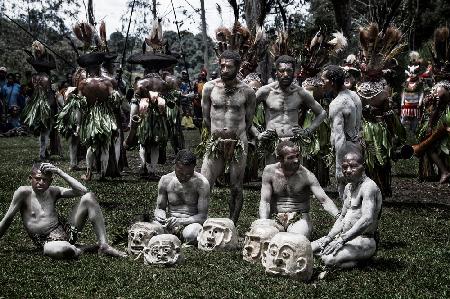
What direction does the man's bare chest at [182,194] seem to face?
toward the camera

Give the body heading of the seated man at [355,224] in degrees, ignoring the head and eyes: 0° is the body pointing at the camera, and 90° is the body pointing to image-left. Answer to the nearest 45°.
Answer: approximately 45°

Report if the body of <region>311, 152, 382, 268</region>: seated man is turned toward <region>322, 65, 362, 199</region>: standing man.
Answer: no

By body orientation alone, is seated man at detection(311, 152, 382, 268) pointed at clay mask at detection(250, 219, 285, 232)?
no

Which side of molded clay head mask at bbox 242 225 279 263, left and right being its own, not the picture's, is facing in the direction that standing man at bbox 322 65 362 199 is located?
back

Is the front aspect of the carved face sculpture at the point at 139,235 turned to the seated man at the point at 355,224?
no

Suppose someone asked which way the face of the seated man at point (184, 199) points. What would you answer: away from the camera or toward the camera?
toward the camera

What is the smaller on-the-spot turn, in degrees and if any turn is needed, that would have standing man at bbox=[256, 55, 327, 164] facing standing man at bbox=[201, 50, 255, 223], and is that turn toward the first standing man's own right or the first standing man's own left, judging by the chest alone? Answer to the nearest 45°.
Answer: approximately 90° to the first standing man's own right

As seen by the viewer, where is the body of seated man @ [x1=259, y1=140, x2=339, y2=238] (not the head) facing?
toward the camera

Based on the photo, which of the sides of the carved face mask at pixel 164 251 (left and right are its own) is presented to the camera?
front

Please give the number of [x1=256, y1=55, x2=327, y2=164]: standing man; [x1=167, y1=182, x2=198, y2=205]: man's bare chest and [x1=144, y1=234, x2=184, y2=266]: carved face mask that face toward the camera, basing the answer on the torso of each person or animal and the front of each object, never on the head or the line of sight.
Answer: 3

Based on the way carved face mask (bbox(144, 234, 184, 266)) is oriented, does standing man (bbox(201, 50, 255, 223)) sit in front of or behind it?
behind

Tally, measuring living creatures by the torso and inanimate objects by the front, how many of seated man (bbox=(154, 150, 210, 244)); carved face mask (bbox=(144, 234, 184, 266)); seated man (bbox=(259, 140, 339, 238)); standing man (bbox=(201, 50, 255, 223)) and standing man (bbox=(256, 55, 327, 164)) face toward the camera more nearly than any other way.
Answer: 5

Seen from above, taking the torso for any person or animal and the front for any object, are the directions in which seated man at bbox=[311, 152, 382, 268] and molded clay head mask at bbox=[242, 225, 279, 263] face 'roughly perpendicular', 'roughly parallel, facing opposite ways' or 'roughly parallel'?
roughly parallel

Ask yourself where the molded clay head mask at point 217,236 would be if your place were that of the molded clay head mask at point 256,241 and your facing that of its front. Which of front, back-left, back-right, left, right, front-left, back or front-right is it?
right

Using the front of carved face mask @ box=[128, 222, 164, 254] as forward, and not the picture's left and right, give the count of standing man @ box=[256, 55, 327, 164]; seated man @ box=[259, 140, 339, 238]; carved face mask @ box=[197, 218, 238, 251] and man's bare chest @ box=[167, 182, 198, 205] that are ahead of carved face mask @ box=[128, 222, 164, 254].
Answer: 0

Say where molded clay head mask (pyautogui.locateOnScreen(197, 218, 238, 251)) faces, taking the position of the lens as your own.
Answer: facing the viewer and to the left of the viewer
